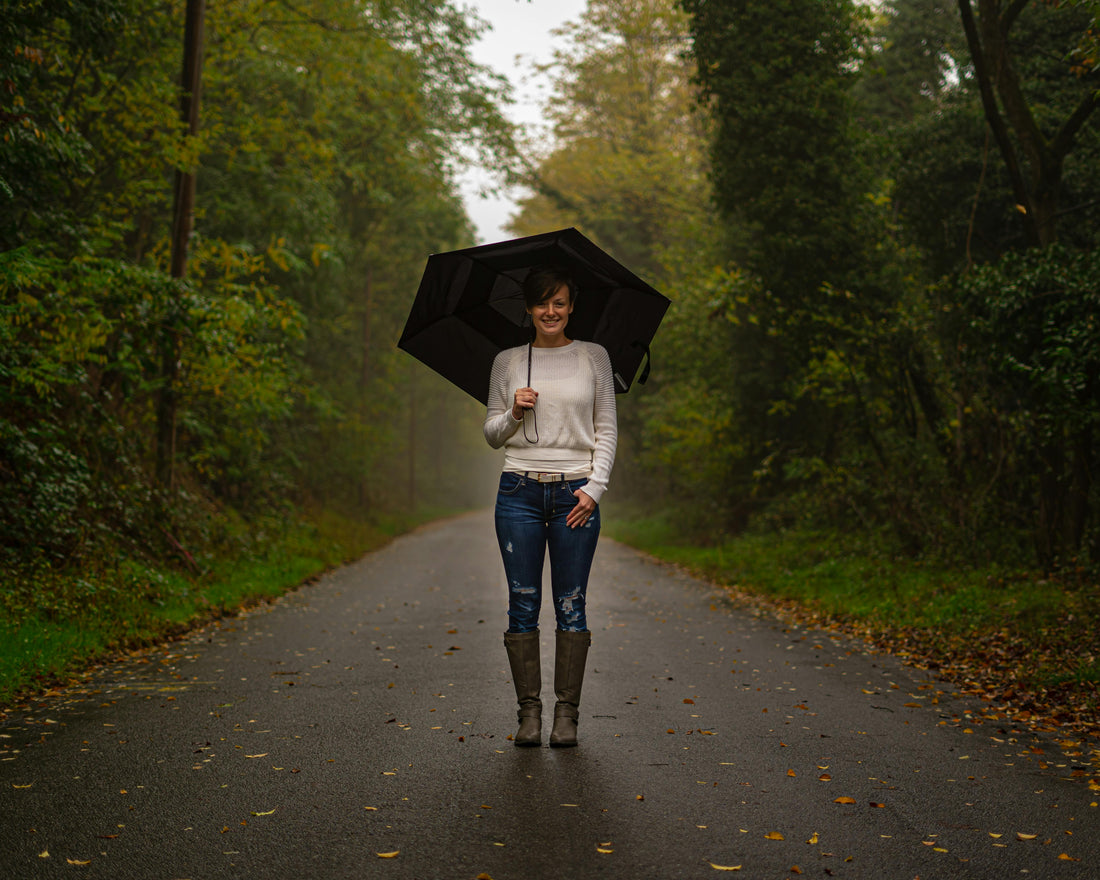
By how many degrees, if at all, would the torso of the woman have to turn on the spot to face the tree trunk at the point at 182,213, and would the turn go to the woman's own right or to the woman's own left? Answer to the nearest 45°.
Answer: approximately 135° to the woman's own right

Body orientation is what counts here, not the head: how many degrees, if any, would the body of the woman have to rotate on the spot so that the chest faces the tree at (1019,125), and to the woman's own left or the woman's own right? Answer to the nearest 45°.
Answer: approximately 135° to the woman's own left

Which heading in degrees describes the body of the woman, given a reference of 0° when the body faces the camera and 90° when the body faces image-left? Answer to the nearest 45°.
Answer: approximately 0°
